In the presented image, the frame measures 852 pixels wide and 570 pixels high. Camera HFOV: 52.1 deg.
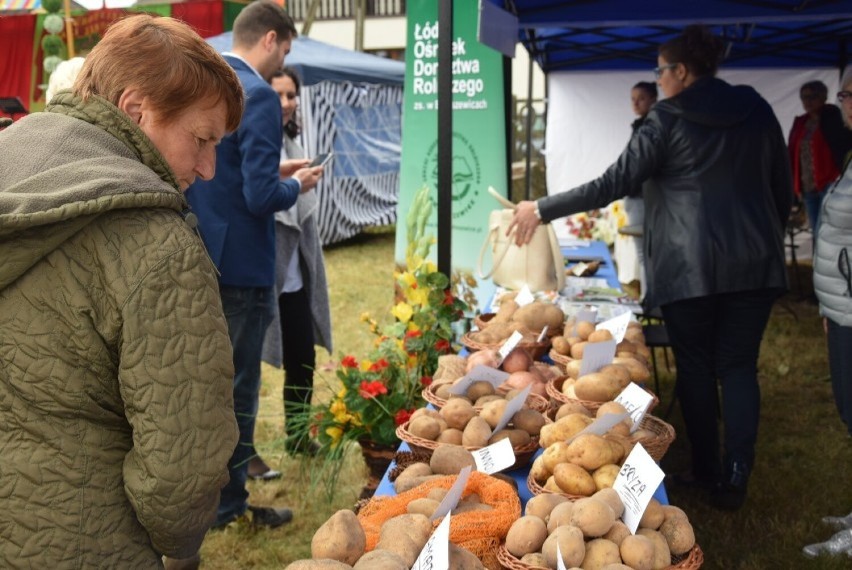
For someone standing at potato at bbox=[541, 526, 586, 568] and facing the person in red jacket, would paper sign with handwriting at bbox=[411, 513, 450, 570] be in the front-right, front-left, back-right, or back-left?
back-left

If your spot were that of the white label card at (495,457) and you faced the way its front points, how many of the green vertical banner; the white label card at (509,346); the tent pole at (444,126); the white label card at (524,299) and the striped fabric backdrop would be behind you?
5

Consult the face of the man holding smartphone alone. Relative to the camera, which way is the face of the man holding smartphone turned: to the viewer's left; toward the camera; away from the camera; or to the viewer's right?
to the viewer's right

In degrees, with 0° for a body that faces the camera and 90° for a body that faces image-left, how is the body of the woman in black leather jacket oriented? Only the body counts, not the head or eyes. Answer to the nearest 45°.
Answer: approximately 135°

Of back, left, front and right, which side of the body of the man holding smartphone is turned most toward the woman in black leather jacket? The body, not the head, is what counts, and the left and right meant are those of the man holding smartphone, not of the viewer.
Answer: front

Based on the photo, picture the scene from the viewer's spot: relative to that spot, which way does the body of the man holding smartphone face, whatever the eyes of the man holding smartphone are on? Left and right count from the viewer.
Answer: facing to the right of the viewer

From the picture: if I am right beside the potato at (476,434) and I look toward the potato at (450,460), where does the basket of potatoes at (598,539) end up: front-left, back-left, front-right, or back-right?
front-left

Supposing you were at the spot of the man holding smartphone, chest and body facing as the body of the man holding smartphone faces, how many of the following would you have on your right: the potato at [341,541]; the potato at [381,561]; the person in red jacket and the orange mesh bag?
3

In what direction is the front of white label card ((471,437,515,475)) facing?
toward the camera

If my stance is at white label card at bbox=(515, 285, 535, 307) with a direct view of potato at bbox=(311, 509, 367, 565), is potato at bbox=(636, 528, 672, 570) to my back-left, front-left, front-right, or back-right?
front-left

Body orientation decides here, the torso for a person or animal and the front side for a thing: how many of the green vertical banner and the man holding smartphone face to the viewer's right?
1

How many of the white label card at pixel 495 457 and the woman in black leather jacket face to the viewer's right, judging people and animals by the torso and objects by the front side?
0

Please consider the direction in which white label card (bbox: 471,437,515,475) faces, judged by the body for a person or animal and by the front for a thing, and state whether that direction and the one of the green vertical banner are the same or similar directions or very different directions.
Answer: same or similar directions

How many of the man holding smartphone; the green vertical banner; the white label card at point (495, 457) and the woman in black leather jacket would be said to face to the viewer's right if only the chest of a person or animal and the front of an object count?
1

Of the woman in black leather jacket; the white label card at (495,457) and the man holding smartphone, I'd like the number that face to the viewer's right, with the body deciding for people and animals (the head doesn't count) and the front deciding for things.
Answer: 1

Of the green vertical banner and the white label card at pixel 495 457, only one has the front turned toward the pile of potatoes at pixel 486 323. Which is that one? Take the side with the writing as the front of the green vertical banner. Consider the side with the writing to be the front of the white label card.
the green vertical banner

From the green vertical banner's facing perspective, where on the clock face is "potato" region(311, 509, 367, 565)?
The potato is roughly at 12 o'clock from the green vertical banner.

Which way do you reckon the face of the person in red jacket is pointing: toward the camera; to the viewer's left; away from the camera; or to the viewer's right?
toward the camera

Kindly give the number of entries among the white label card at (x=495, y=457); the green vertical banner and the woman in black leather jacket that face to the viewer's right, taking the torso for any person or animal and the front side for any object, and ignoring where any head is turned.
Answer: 0
